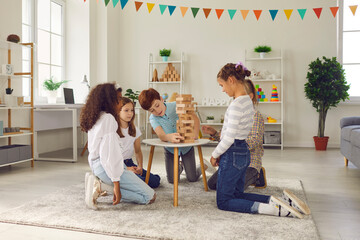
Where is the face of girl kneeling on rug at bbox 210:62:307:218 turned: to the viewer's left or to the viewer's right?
to the viewer's left

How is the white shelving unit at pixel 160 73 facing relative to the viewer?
toward the camera

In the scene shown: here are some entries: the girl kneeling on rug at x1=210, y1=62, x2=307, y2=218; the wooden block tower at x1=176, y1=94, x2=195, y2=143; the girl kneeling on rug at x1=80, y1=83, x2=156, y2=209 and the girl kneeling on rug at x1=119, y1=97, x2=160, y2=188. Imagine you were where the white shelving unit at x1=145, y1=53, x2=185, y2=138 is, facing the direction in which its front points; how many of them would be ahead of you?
4

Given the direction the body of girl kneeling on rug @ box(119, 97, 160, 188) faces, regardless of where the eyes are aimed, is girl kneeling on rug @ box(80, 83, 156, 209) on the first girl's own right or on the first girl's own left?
on the first girl's own right

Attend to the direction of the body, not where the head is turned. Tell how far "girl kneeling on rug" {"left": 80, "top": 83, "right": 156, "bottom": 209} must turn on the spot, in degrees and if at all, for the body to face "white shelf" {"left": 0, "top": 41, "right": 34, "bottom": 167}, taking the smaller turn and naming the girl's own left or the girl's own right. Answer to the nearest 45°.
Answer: approximately 135° to the girl's own left

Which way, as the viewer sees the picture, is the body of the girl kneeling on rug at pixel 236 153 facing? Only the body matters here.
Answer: to the viewer's left

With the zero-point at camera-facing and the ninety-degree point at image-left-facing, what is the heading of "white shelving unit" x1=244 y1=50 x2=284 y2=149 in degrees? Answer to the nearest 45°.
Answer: approximately 0°

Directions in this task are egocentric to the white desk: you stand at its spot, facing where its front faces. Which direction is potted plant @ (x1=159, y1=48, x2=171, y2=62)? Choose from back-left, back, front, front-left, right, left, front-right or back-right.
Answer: front-left

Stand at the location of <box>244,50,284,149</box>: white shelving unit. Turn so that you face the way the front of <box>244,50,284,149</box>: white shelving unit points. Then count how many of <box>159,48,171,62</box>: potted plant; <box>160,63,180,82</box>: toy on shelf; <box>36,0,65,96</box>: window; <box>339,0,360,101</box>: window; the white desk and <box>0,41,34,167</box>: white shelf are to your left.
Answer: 1

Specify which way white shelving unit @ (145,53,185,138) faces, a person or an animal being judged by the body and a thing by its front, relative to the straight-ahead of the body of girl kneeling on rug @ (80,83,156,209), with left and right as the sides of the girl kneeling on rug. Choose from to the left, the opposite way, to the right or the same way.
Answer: to the right

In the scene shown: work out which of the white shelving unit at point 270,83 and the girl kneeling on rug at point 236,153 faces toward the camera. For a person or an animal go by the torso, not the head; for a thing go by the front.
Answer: the white shelving unit

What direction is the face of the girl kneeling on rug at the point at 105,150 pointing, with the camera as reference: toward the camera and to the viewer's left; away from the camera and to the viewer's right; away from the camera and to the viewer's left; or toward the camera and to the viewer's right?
away from the camera and to the viewer's right

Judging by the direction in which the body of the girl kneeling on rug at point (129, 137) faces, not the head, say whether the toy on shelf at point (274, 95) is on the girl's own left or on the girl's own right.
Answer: on the girl's own left

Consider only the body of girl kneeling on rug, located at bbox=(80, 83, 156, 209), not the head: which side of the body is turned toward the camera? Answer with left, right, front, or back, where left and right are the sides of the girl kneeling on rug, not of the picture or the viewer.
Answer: right

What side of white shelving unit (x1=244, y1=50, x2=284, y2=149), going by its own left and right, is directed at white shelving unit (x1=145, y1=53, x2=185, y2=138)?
right
